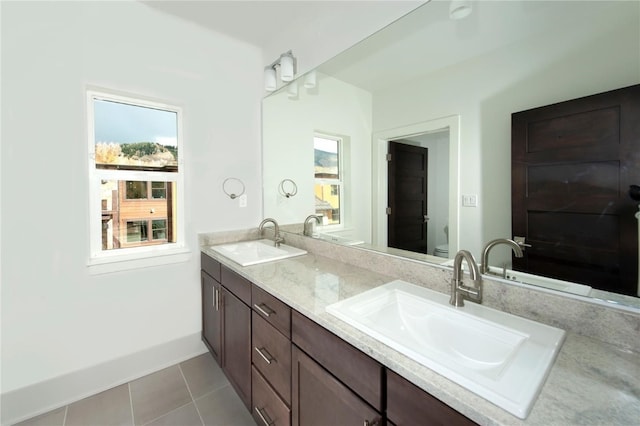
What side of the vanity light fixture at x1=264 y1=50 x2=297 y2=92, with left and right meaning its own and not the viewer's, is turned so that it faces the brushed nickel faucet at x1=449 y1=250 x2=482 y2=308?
left

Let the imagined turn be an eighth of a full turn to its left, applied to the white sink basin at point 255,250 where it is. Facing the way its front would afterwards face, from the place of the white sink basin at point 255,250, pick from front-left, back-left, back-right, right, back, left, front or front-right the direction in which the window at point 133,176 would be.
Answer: right

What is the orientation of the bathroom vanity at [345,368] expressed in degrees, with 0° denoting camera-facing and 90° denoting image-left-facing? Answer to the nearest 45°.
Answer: approximately 45°

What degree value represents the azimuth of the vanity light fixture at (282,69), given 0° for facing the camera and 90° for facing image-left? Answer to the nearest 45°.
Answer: approximately 45°

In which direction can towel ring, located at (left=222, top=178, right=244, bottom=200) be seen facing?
toward the camera

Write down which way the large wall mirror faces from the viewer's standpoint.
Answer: facing the viewer and to the left of the viewer

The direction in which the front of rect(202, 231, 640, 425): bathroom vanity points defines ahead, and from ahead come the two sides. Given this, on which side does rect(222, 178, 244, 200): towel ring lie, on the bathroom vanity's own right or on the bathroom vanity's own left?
on the bathroom vanity's own right

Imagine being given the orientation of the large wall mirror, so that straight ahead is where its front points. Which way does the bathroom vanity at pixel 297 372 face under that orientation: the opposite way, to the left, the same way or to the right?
the same way

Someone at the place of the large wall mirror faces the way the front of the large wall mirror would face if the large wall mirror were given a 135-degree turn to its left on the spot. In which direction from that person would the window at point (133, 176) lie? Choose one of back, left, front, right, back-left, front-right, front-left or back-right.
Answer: back

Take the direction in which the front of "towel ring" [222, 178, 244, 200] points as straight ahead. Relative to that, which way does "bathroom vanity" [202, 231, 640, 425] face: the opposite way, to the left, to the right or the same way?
to the right

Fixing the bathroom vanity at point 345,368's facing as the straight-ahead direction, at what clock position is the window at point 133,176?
The window is roughly at 2 o'clock from the bathroom vanity.

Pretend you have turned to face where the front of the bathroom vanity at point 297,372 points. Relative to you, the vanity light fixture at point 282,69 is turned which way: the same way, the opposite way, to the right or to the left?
the same way
